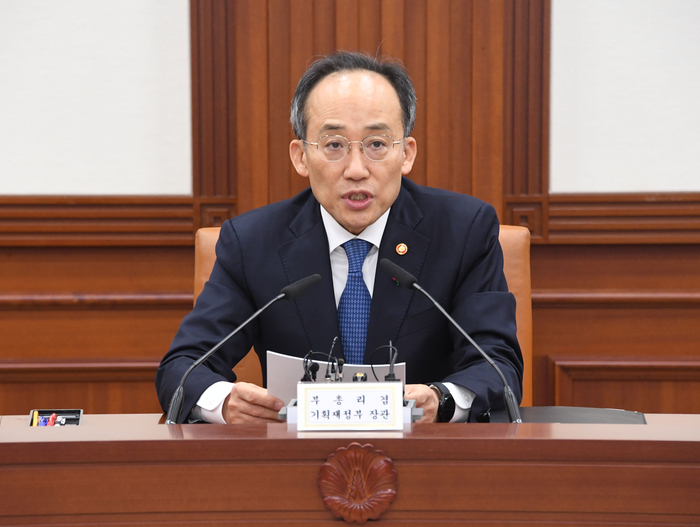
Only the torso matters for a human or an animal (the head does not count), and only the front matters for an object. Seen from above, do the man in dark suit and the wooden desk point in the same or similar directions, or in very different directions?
same or similar directions

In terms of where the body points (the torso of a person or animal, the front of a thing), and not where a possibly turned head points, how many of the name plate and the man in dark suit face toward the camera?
2

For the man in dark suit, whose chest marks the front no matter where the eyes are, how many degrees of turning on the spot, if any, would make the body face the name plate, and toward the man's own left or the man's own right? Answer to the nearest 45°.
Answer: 0° — they already face it

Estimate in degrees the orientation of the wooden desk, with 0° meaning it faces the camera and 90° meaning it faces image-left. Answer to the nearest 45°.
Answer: approximately 0°

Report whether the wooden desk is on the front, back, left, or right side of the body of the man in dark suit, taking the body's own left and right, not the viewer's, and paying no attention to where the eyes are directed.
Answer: front

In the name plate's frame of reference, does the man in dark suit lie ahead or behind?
behind

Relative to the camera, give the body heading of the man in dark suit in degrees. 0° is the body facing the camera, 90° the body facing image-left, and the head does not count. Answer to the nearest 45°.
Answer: approximately 0°

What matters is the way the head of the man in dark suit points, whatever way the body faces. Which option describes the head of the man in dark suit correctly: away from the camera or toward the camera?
toward the camera

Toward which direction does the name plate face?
toward the camera

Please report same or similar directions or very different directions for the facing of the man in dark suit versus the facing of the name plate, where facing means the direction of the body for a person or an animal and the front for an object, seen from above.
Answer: same or similar directions
